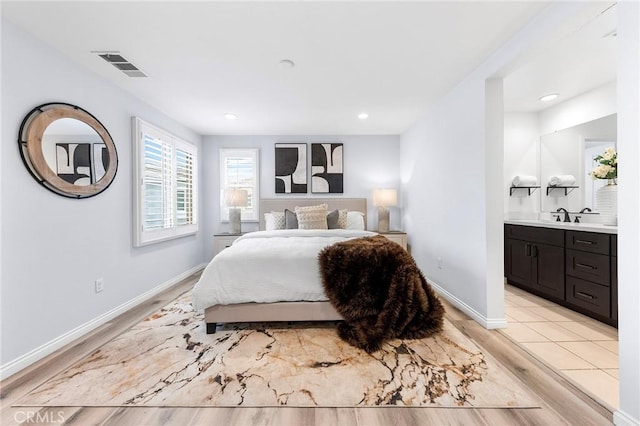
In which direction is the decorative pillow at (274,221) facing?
toward the camera

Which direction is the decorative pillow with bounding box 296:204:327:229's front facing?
toward the camera

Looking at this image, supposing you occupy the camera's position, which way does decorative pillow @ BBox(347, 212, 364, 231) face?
facing the viewer

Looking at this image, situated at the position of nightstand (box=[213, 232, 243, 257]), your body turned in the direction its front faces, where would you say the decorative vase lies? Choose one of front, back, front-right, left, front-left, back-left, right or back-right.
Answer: front-left

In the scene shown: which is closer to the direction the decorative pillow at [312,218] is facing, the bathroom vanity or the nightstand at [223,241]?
the bathroom vanity

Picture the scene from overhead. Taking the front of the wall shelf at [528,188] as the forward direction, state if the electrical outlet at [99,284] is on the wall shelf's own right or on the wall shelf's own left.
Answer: on the wall shelf's own right

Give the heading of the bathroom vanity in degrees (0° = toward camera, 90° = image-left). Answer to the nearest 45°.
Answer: approximately 45°

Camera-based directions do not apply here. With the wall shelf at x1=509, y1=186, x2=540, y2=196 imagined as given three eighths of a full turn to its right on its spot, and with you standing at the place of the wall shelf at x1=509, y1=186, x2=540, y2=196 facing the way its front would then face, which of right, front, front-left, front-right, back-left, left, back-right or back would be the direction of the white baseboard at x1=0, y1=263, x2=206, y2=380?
front-left

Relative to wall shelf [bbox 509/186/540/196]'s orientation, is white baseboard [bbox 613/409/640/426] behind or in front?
in front
